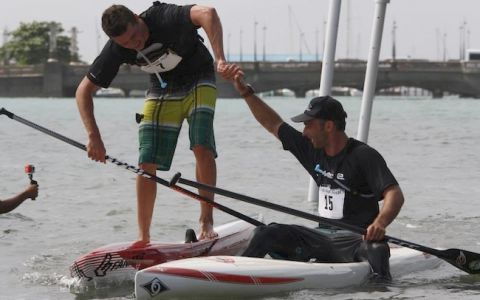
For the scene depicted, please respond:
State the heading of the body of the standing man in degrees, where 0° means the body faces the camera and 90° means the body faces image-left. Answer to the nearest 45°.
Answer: approximately 0°
